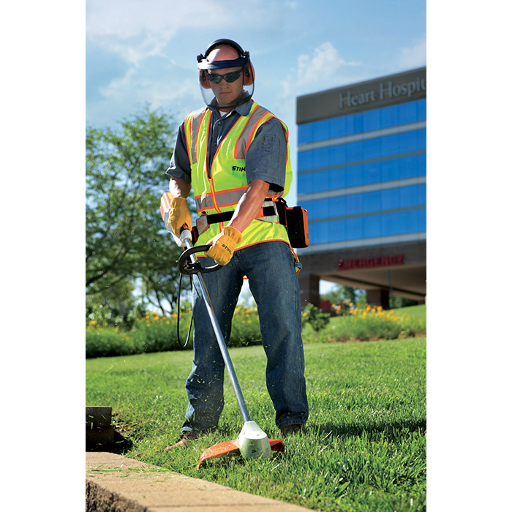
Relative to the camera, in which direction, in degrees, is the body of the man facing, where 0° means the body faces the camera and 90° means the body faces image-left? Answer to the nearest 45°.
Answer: approximately 45°

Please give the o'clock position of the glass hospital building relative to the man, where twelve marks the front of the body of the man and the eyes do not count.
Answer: The glass hospital building is roughly at 5 o'clock from the man.

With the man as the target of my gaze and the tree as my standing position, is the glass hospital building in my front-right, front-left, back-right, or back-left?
back-left

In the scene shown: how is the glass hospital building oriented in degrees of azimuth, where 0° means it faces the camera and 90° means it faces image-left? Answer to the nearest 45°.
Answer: approximately 45°

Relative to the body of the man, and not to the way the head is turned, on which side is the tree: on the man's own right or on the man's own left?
on the man's own right
